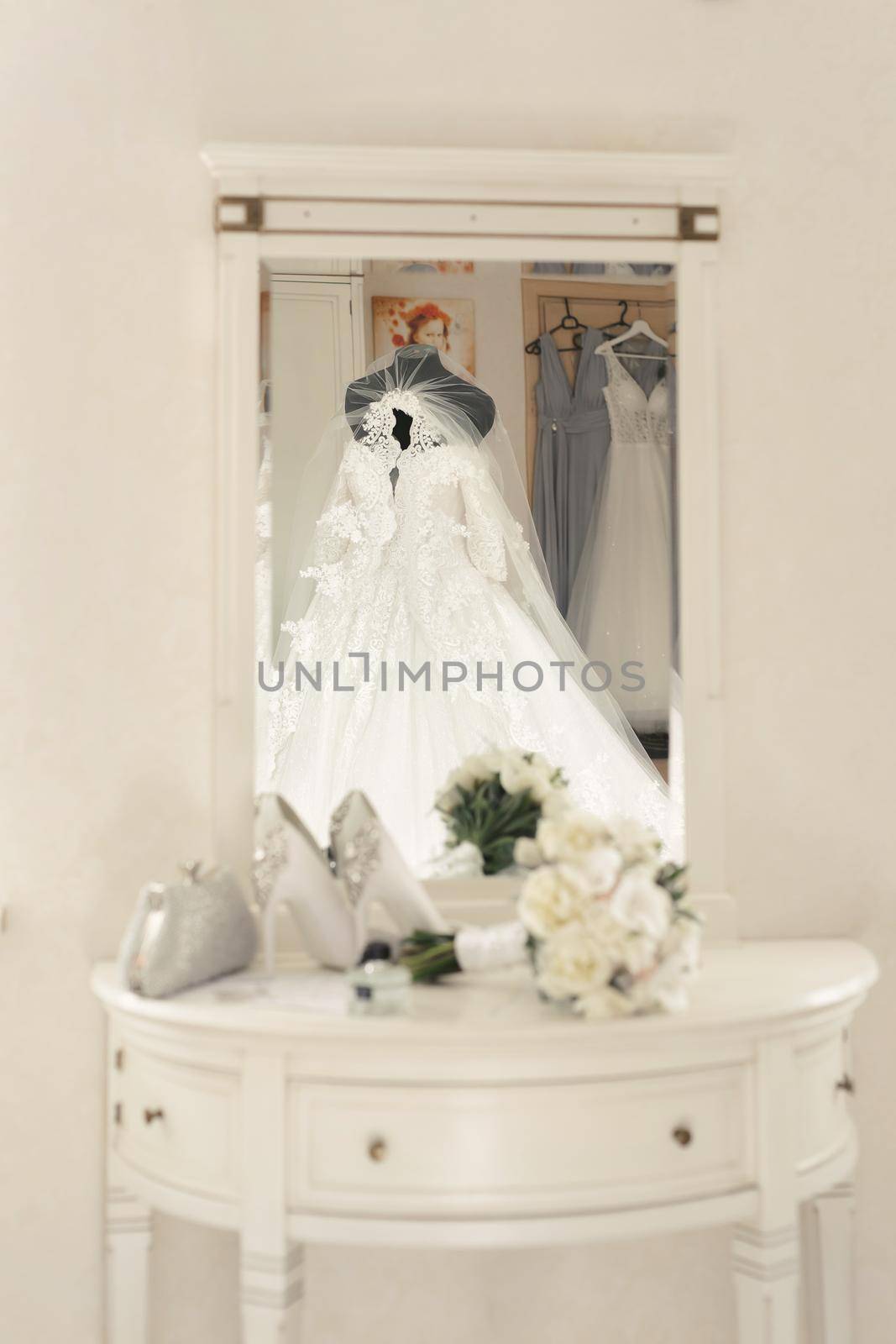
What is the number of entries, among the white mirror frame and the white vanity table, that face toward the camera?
2
